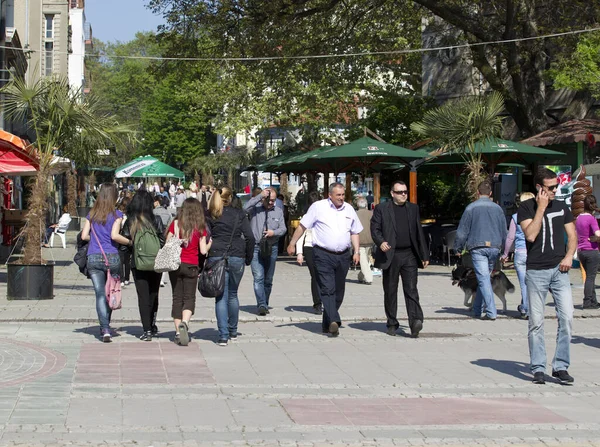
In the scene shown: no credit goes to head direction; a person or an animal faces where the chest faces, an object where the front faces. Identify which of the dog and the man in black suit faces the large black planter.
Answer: the dog

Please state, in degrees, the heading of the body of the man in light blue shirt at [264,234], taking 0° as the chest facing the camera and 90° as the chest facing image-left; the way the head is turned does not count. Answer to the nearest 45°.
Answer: approximately 0°

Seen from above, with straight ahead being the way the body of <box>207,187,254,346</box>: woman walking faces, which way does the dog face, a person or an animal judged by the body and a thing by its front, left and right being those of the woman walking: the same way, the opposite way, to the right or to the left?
to the left

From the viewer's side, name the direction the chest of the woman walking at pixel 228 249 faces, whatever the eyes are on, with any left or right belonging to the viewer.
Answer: facing away from the viewer

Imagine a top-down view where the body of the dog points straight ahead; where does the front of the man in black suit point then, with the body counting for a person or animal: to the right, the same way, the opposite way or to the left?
to the left

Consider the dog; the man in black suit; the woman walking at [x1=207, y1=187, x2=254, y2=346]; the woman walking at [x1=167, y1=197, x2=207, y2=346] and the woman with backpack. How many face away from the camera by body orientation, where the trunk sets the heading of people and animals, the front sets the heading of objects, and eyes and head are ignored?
3

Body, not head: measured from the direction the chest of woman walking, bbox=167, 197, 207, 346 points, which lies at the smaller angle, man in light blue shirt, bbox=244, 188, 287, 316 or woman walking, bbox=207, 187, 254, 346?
the man in light blue shirt

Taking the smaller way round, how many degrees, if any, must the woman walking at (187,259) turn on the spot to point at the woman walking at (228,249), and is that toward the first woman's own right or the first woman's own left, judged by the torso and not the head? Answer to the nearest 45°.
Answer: approximately 90° to the first woman's own right

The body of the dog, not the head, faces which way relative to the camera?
to the viewer's left

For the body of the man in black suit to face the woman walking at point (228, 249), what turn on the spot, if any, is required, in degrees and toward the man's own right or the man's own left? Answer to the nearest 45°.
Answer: approximately 90° to the man's own right

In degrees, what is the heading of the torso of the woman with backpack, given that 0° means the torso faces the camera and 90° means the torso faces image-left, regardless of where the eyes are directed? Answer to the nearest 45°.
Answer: approximately 180°

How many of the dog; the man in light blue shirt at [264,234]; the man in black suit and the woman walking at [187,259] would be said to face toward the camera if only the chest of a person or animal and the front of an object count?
2

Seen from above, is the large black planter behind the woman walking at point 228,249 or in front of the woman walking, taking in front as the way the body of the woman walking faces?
in front
